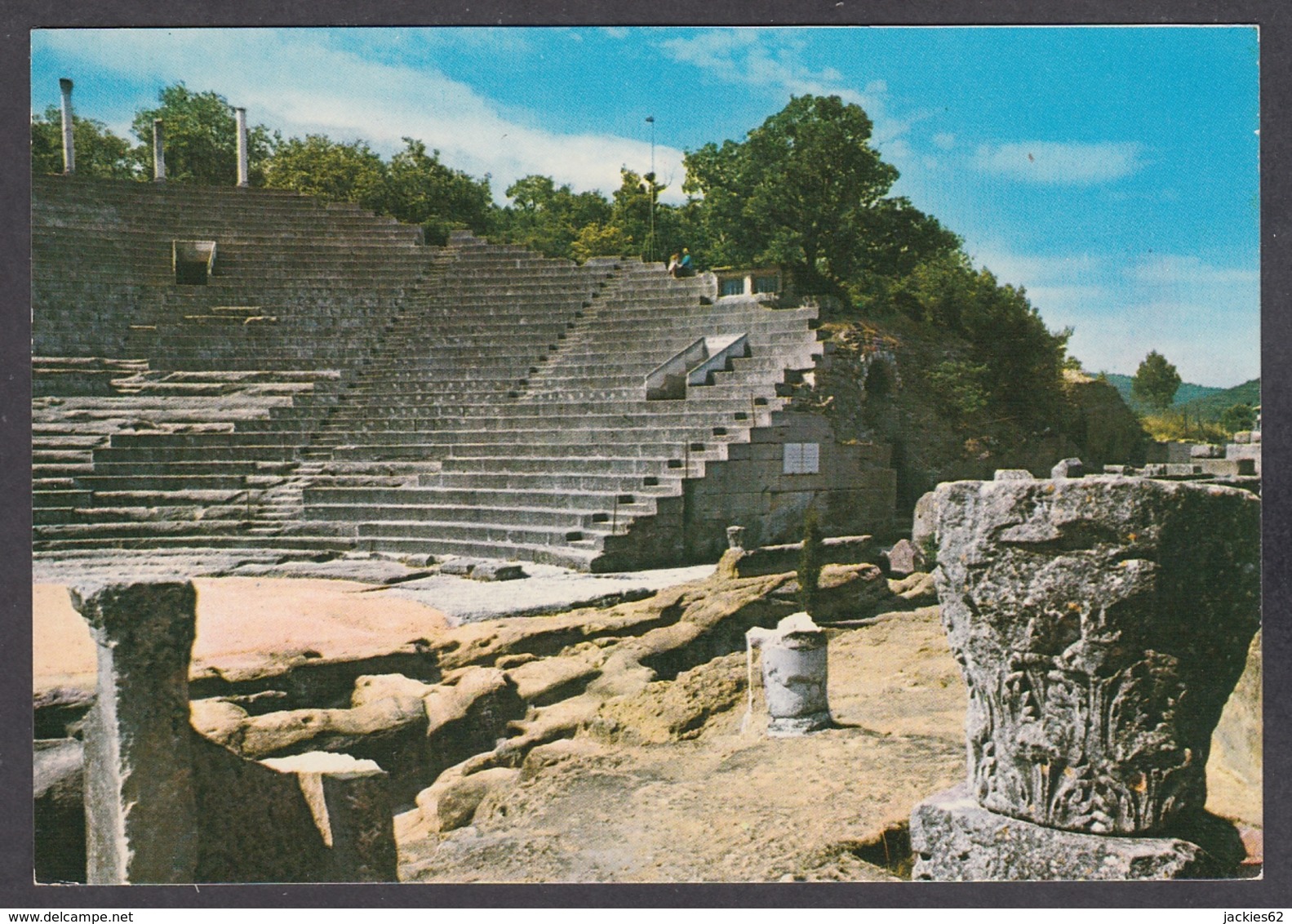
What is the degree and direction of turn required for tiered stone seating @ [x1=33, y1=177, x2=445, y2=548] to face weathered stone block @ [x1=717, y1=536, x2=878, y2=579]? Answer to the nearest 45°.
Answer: approximately 45° to its left

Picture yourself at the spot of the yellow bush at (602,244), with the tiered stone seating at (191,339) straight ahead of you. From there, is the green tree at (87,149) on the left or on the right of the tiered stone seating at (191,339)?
right

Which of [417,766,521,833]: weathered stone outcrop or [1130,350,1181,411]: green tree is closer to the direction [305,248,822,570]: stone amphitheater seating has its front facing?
the weathered stone outcrop

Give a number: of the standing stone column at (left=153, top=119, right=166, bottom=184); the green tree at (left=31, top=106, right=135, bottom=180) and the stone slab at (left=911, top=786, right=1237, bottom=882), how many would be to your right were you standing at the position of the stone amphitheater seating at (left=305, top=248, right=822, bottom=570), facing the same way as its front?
2

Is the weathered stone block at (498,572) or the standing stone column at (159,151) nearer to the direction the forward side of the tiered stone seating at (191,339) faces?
the weathered stone block

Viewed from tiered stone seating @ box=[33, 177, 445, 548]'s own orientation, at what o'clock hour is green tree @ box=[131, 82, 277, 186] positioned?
The green tree is roughly at 6 o'clock from the tiered stone seating.

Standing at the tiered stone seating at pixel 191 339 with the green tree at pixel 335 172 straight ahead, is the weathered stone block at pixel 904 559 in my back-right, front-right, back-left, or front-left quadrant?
back-right
